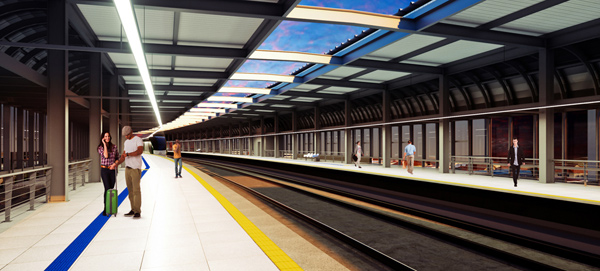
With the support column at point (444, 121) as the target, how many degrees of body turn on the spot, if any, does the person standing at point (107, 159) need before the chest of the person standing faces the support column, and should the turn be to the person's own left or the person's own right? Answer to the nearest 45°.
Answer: approximately 45° to the person's own left

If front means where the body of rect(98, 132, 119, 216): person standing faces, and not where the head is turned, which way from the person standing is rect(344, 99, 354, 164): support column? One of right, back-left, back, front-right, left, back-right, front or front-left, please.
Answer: left

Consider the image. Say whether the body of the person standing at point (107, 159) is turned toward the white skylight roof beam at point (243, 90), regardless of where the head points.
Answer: no

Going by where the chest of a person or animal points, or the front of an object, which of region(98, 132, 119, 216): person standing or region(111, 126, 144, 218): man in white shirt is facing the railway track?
the person standing

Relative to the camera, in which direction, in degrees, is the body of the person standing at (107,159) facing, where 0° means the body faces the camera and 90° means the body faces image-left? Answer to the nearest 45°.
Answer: approximately 315°

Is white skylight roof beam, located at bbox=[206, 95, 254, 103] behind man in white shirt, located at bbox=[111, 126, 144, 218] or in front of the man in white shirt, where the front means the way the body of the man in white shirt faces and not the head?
behind

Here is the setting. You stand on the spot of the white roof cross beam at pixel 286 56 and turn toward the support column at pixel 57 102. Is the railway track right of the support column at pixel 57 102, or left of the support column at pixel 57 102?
left

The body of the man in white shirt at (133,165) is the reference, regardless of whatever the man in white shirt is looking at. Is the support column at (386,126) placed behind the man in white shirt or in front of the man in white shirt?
behind

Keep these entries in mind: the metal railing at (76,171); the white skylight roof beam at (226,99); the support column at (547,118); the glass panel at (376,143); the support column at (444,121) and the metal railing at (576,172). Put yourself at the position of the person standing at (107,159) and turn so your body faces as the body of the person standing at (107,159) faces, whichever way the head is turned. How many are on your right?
0

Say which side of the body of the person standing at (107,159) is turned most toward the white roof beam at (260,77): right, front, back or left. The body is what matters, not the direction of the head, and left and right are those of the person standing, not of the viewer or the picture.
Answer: left

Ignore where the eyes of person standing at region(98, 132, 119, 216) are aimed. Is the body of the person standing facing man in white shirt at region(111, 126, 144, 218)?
yes

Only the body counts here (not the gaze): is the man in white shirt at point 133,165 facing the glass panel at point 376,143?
no

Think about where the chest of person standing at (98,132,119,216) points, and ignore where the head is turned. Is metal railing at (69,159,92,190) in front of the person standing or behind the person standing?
behind
